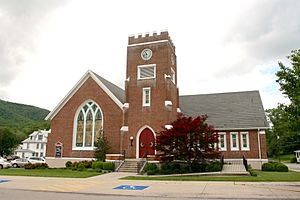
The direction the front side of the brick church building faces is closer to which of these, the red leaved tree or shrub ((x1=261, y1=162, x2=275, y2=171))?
the red leaved tree

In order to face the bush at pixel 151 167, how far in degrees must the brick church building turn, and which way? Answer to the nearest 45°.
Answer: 0° — it already faces it

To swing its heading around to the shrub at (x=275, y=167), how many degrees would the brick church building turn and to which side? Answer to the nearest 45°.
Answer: approximately 90° to its left

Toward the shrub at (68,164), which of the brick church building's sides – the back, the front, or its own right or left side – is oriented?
right

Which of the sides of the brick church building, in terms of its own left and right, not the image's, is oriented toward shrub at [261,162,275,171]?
left

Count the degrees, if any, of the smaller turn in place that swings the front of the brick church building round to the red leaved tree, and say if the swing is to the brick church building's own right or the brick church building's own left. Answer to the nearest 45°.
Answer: approximately 45° to the brick church building's own left

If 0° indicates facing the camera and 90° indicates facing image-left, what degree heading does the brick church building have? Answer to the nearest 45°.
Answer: approximately 0°

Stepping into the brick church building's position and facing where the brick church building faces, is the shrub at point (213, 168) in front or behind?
in front

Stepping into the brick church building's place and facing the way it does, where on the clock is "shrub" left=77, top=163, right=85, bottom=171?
The shrub is roughly at 2 o'clock from the brick church building.

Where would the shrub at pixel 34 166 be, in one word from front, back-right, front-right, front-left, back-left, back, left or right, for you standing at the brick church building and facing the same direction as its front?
right

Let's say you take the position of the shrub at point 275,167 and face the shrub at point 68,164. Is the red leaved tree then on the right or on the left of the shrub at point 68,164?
left

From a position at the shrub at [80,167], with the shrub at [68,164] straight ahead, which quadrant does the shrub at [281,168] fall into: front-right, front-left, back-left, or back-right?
back-right
